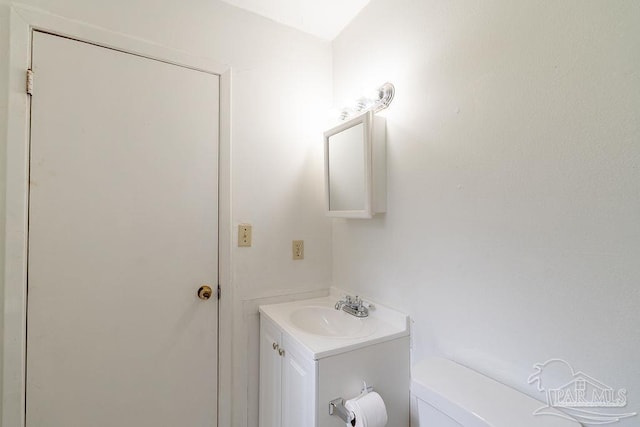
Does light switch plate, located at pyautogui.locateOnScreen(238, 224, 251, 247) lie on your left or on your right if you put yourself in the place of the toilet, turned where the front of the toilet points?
on your right

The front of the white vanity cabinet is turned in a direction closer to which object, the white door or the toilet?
the white door

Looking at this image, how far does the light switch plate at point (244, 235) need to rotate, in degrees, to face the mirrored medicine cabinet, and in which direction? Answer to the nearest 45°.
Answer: approximately 45° to its left

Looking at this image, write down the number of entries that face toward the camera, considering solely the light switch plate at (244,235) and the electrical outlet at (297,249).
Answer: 2
